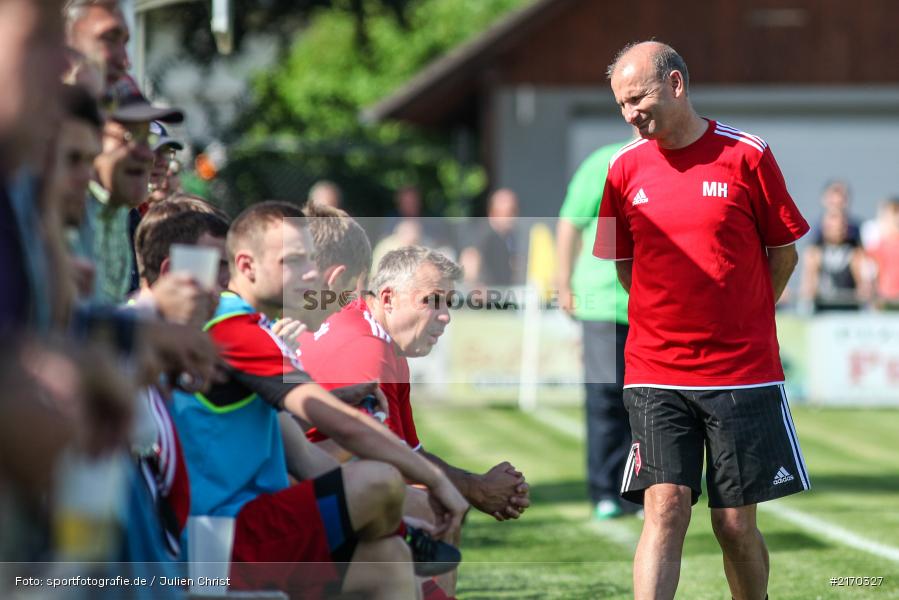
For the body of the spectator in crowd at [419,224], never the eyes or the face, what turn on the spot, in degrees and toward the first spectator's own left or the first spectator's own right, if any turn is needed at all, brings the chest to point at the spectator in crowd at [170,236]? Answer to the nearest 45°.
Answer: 0° — they already face them

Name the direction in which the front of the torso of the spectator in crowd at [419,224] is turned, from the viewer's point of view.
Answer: toward the camera

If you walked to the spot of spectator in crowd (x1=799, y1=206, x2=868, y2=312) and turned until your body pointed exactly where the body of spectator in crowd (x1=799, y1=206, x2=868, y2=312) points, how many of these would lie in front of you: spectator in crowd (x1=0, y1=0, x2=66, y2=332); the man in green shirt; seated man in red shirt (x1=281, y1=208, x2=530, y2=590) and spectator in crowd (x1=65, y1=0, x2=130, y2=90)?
4

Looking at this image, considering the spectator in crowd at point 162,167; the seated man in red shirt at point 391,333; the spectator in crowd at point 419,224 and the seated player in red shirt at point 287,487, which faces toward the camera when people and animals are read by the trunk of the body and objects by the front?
the spectator in crowd at point 419,224

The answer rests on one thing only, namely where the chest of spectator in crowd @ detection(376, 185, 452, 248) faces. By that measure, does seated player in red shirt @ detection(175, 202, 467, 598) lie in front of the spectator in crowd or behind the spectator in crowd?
in front

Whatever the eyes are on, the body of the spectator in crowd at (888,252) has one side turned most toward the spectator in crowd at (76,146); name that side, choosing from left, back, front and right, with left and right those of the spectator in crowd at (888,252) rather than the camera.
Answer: front

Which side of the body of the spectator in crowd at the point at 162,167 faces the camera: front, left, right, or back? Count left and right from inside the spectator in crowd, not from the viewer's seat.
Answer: right

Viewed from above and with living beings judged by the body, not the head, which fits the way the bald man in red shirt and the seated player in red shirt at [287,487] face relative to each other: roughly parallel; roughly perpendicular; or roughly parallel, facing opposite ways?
roughly perpendicular

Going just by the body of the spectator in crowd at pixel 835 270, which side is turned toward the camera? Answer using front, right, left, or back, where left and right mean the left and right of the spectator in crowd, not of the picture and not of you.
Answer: front

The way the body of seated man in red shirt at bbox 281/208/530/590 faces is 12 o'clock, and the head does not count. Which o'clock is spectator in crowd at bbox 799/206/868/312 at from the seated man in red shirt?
The spectator in crowd is roughly at 10 o'clock from the seated man in red shirt.

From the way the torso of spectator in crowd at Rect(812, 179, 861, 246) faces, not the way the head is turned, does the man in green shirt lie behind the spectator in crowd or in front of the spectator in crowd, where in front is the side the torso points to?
in front

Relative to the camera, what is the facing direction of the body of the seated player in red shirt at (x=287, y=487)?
to the viewer's right

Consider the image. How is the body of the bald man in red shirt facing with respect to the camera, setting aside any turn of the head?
toward the camera

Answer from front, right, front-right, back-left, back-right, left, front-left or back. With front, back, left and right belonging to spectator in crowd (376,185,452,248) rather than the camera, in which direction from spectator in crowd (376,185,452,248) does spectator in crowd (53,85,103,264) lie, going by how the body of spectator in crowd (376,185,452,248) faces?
front

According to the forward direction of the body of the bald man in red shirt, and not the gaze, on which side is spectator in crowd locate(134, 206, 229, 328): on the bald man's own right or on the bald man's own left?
on the bald man's own right
